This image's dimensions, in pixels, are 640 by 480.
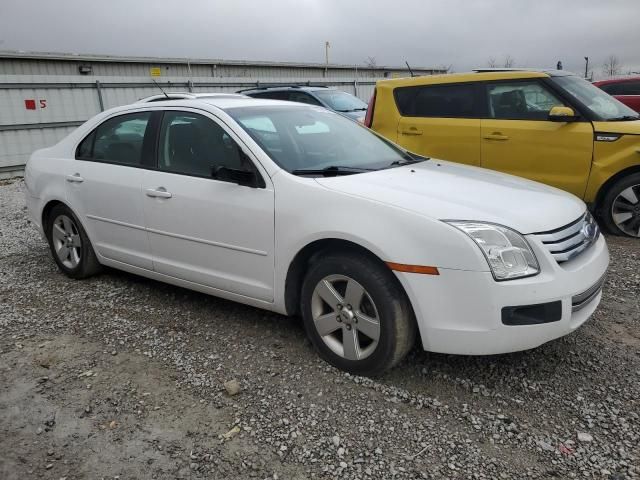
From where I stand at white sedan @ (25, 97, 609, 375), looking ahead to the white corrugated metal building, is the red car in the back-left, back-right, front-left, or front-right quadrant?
front-right

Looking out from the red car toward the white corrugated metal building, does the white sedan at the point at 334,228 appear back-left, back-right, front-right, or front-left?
front-left

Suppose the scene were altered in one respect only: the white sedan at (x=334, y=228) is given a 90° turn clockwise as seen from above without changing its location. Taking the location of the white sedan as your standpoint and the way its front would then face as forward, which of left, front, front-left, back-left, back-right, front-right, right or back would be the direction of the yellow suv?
back

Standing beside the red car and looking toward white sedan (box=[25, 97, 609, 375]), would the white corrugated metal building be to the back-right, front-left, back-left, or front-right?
front-right

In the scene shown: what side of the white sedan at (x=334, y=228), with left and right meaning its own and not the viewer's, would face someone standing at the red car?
left

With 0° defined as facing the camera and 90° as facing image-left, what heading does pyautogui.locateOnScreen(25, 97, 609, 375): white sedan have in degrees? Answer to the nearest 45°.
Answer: approximately 315°

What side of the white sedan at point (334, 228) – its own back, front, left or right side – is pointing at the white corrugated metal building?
back

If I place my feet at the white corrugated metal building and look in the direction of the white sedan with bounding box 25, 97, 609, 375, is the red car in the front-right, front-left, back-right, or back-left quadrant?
front-left
